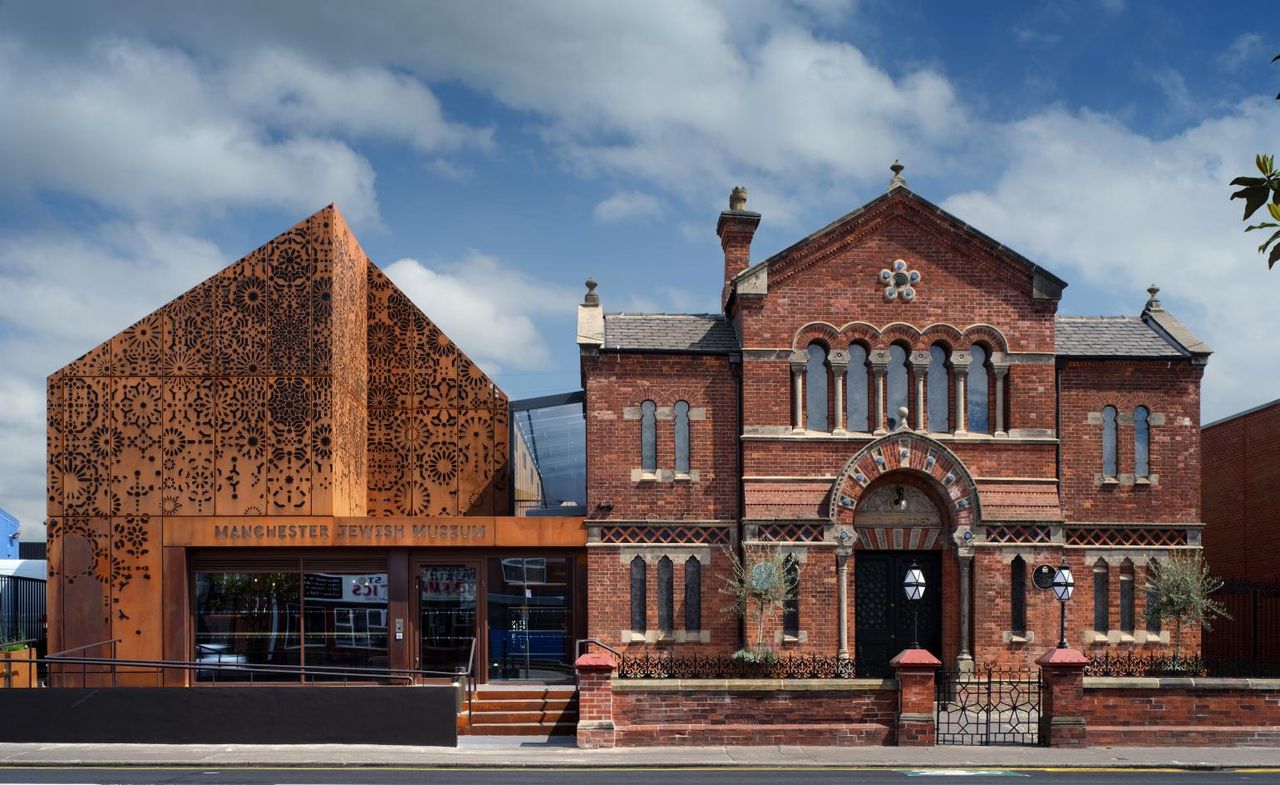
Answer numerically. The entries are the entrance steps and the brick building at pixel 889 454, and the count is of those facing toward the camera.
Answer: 2

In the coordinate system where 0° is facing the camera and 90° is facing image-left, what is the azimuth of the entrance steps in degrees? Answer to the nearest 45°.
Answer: approximately 0°

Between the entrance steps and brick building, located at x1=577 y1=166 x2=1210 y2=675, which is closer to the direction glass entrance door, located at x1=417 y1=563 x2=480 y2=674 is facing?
the entrance steps

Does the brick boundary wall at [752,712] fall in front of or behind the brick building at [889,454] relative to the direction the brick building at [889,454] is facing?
in front

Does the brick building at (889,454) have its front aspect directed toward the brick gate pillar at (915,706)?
yes

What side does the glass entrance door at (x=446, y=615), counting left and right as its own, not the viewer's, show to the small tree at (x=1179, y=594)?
left
